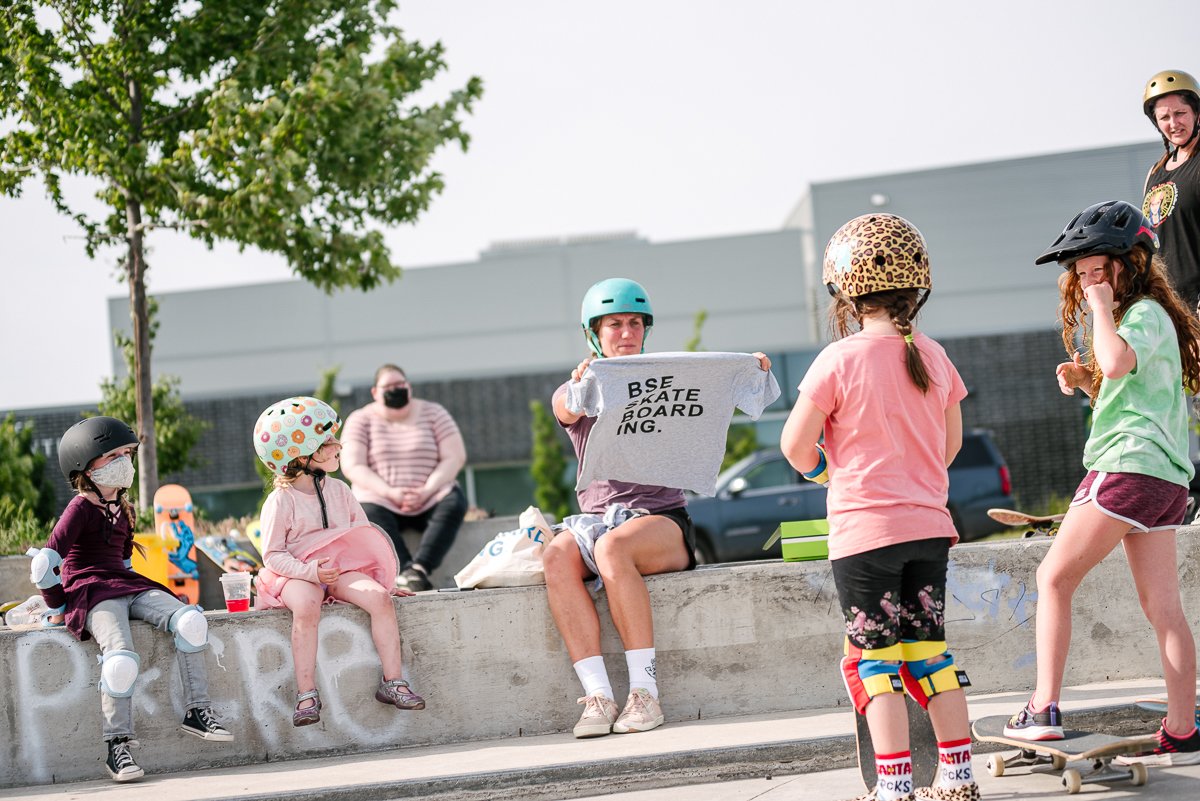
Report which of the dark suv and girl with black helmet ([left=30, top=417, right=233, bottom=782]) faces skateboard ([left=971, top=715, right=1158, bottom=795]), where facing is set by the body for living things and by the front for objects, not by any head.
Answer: the girl with black helmet

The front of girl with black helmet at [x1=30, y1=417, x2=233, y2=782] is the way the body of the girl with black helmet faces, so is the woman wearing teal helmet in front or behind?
in front

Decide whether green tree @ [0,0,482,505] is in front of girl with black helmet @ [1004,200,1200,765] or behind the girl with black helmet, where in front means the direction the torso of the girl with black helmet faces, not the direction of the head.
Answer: in front

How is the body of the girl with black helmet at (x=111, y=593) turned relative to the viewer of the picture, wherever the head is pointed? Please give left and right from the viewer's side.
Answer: facing the viewer and to the right of the viewer

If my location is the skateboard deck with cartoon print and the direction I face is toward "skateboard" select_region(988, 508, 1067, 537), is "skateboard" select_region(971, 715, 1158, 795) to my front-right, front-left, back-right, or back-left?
front-right

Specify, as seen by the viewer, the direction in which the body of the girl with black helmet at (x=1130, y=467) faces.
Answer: to the viewer's left

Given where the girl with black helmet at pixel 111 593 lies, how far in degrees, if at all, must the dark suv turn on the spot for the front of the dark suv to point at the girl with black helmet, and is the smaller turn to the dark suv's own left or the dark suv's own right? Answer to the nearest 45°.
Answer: approximately 90° to the dark suv's own left

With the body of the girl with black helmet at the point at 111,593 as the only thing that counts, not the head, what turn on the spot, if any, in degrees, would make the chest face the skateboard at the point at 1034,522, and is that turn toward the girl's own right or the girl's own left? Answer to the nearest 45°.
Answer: approximately 45° to the girl's own left

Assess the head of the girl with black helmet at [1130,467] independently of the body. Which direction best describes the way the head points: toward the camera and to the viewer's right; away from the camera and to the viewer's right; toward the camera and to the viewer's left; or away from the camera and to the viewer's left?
toward the camera and to the viewer's left

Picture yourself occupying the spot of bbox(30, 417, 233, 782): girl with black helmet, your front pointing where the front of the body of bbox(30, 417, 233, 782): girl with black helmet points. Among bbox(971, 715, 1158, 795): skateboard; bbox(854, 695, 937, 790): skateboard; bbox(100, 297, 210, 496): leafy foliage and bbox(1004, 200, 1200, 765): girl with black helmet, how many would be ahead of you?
3

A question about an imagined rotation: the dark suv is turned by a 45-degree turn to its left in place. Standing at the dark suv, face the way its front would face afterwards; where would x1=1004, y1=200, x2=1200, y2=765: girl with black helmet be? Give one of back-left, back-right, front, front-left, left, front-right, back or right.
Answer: front-left

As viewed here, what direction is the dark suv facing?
to the viewer's left

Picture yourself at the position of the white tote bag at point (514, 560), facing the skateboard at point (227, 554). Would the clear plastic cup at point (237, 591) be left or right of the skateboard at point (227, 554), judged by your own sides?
left

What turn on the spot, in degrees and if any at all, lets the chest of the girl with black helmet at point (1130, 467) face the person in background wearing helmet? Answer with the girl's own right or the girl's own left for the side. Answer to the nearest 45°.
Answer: approximately 90° to the girl's own right
